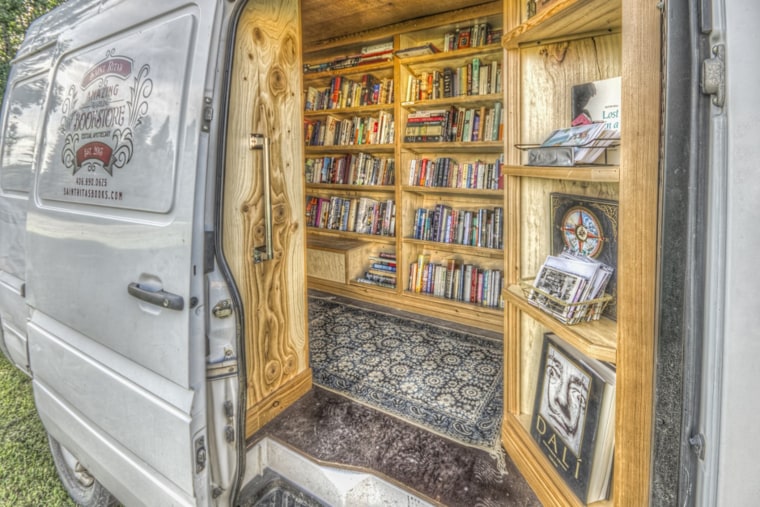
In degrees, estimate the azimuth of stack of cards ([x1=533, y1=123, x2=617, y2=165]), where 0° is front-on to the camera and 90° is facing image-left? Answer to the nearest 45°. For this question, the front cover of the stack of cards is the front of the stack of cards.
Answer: approximately 45°

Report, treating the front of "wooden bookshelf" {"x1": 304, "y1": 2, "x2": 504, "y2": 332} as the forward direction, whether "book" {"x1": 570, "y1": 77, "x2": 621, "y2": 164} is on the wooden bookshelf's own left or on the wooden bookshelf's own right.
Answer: on the wooden bookshelf's own left

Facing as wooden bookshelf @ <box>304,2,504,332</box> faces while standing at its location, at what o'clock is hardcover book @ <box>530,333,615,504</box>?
The hardcover book is roughly at 10 o'clock from the wooden bookshelf.

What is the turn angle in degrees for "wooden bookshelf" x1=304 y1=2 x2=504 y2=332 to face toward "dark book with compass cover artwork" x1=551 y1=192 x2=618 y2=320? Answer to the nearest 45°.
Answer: approximately 45° to its left

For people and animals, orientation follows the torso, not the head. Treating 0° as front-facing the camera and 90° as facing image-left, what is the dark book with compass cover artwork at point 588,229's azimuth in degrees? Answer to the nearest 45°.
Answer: approximately 45°

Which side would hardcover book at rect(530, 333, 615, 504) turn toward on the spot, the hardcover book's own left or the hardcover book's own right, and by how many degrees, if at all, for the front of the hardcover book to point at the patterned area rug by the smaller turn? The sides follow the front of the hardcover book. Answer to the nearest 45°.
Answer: approximately 90° to the hardcover book's own right

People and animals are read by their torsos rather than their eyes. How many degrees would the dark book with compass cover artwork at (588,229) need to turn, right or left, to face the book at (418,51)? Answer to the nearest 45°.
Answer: approximately 90° to its right

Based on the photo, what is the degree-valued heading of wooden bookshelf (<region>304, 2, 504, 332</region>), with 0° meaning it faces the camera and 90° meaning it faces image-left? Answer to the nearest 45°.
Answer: approximately 45°

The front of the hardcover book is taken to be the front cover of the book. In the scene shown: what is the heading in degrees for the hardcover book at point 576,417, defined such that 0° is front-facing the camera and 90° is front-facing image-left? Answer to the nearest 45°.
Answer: approximately 45°
